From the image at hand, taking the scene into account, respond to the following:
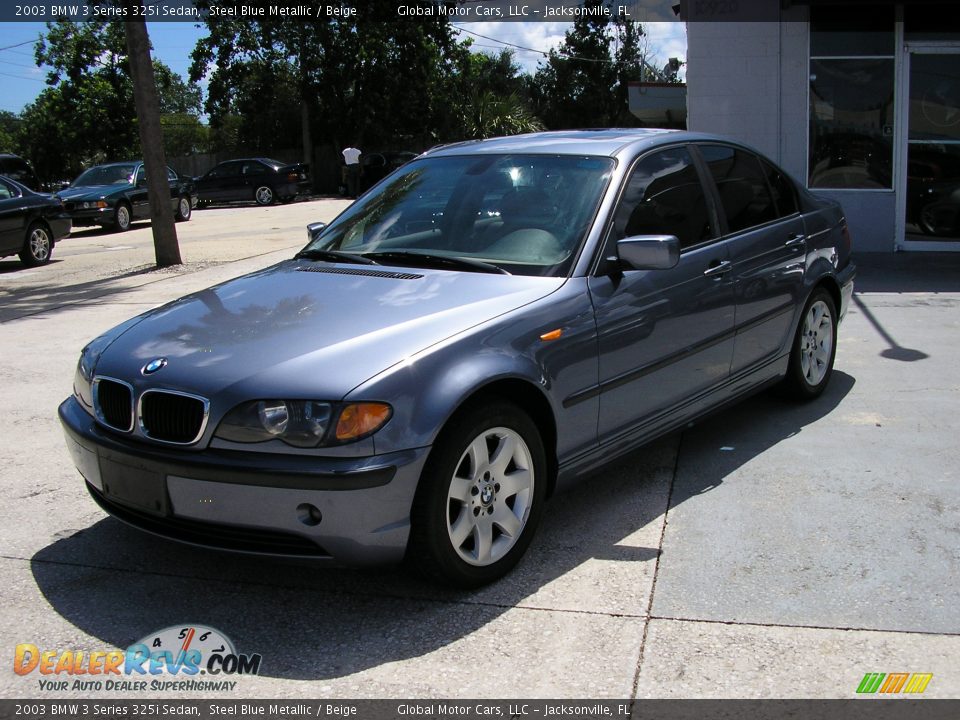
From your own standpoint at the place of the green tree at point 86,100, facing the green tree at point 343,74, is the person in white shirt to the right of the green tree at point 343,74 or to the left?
right

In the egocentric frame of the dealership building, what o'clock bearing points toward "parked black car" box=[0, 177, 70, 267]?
The parked black car is roughly at 3 o'clock from the dealership building.

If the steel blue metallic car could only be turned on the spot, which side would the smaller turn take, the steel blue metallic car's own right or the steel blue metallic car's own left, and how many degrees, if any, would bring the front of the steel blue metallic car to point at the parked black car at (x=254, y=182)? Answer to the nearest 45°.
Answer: approximately 135° to the steel blue metallic car's own right

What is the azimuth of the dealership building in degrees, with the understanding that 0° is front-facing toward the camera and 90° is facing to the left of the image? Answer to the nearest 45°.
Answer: approximately 0°

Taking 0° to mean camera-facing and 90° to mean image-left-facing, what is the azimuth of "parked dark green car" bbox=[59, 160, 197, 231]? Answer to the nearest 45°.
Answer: approximately 45°

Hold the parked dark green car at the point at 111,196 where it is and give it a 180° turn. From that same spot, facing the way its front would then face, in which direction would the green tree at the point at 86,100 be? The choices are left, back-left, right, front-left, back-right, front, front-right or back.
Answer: front-left

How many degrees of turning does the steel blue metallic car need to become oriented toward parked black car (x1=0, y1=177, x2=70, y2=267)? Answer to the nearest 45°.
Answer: approximately 90° to its right

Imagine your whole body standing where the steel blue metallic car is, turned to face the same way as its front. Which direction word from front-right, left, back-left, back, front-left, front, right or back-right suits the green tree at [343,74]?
back-right
